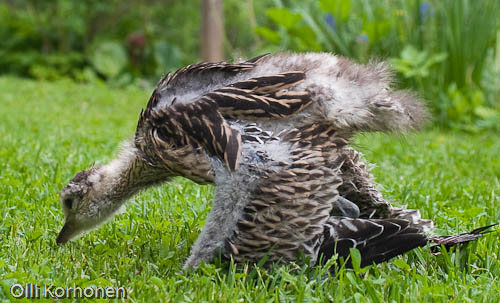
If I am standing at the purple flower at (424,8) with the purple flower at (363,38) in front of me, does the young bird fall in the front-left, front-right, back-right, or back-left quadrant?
front-left

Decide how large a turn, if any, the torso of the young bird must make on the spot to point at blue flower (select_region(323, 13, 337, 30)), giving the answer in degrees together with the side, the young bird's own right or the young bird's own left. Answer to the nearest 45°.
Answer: approximately 90° to the young bird's own right

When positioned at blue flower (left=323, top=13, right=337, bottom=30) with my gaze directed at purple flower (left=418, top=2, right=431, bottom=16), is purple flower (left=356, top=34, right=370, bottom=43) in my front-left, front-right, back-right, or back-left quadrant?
front-right

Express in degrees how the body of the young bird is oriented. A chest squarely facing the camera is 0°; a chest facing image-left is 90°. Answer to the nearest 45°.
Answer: approximately 90°

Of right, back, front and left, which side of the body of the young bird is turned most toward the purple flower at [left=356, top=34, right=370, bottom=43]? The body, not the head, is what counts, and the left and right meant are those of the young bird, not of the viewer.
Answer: right

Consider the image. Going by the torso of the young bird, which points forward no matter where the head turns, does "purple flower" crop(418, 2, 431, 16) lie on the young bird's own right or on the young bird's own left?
on the young bird's own right
